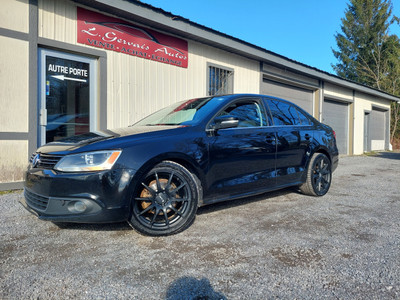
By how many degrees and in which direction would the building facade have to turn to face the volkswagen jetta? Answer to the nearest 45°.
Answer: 0° — it already faces it

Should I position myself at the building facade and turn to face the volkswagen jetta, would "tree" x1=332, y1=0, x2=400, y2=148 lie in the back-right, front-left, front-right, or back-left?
back-left

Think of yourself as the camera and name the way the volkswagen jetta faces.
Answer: facing the viewer and to the left of the viewer

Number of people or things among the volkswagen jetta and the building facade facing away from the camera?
0

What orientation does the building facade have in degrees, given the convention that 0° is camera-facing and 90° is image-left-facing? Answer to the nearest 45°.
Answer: approximately 315°

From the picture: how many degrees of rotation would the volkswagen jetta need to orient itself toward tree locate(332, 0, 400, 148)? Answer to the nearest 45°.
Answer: approximately 180°

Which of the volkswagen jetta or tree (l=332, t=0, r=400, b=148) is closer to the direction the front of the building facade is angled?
the volkswagen jetta

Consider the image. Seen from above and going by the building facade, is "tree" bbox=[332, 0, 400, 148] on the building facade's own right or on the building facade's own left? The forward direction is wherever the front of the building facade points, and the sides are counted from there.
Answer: on the building facade's own left

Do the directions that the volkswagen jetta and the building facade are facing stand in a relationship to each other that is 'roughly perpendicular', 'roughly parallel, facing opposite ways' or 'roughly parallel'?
roughly perpendicular
